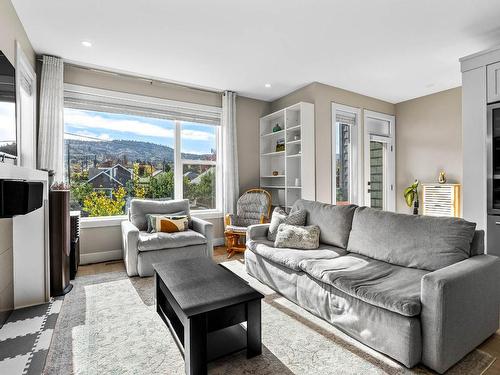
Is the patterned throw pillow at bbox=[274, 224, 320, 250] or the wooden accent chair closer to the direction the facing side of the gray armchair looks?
the patterned throw pillow

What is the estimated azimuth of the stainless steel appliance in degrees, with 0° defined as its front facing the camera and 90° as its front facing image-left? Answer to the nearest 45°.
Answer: approximately 45°

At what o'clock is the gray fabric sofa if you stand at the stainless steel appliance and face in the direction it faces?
The gray fabric sofa is roughly at 11 o'clock from the stainless steel appliance.

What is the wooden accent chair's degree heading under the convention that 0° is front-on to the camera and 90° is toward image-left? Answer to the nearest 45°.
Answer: approximately 45°

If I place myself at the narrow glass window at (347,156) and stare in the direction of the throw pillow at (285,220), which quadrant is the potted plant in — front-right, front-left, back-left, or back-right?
back-left
